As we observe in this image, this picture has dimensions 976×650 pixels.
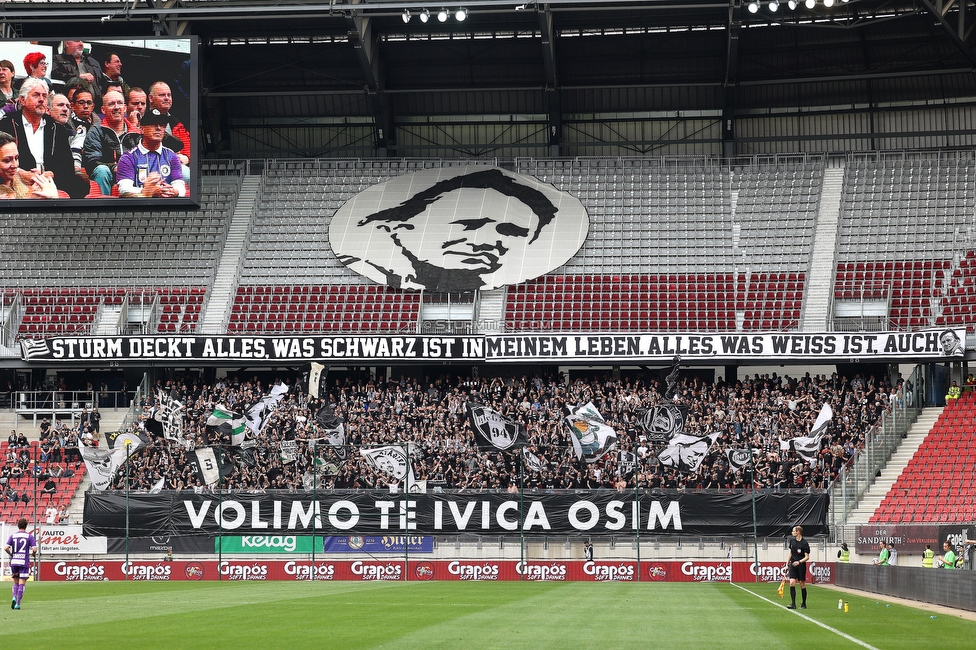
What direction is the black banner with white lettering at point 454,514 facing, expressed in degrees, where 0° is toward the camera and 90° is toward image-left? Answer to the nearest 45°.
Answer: approximately 0°

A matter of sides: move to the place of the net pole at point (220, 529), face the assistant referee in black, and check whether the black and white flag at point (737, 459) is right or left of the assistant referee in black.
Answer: left

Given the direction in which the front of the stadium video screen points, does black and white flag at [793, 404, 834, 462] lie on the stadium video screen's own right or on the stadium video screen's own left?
on the stadium video screen's own left

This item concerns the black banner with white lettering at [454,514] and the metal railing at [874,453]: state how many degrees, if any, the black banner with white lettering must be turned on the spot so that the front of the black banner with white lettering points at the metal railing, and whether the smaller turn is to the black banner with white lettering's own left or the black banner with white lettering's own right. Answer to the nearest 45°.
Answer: approximately 90° to the black banner with white lettering's own left

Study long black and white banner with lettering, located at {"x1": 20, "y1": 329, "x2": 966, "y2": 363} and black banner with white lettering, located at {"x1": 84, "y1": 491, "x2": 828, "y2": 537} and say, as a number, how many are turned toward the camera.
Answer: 2

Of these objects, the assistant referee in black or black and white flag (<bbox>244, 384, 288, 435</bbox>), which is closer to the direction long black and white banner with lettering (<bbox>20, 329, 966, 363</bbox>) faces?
the assistant referee in black

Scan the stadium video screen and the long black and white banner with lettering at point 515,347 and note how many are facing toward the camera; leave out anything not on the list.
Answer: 2
